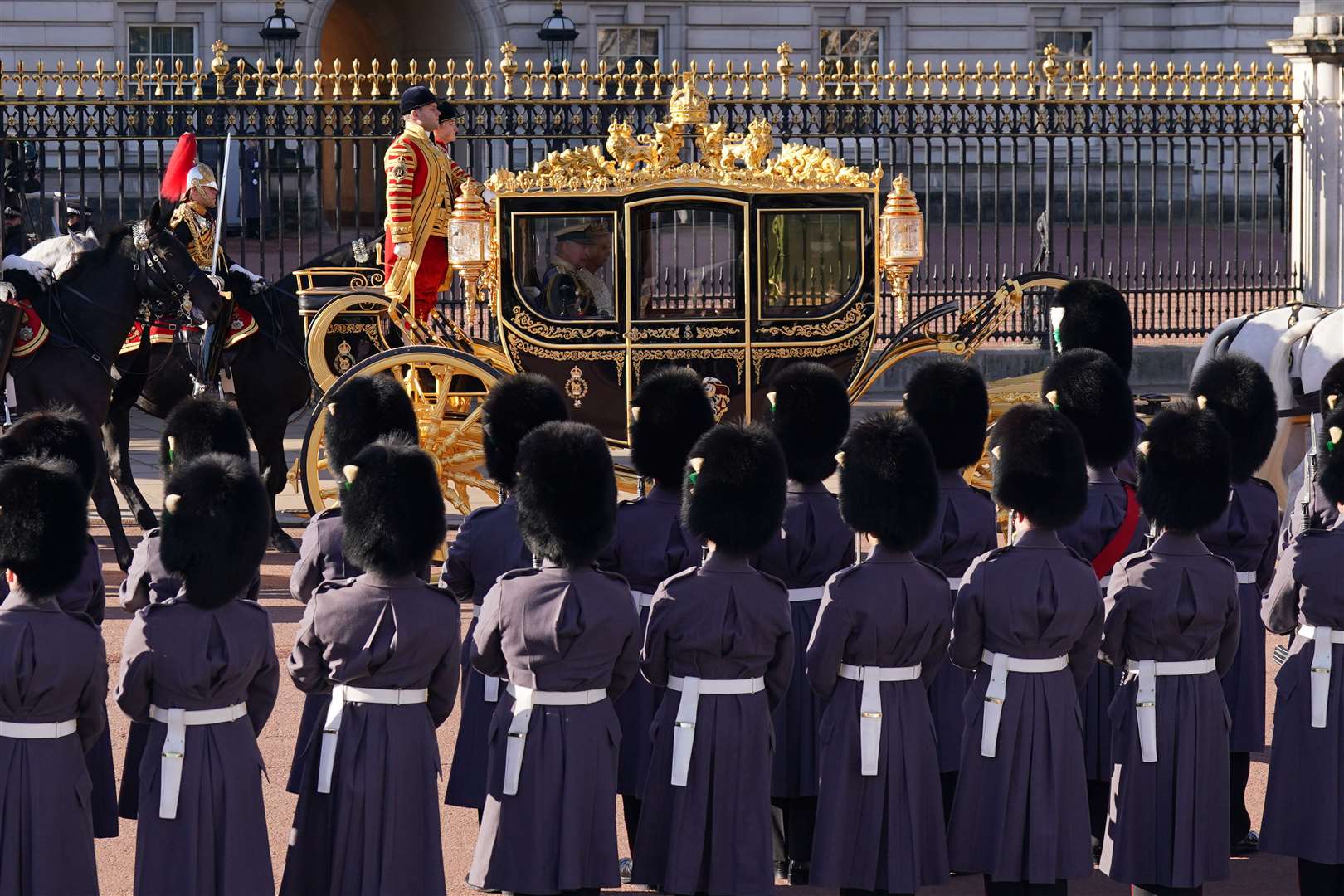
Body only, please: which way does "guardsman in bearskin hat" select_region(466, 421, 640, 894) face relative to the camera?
away from the camera

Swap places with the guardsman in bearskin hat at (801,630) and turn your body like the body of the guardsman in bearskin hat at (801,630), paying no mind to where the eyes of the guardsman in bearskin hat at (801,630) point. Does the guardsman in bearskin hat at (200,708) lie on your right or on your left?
on your left

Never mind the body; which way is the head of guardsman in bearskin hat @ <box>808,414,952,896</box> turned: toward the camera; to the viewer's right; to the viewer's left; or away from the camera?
away from the camera

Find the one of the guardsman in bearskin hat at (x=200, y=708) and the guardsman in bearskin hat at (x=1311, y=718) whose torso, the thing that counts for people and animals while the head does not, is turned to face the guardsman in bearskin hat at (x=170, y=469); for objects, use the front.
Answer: the guardsman in bearskin hat at (x=200, y=708)

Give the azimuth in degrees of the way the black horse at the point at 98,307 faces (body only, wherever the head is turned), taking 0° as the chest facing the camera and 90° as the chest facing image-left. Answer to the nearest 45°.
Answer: approximately 270°

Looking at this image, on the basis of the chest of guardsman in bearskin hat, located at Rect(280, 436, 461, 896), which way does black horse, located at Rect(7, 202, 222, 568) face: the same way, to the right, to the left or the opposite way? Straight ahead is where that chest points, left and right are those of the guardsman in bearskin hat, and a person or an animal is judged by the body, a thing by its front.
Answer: to the right

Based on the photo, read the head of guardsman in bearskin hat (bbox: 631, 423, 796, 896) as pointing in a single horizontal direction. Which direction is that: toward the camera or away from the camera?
away from the camera

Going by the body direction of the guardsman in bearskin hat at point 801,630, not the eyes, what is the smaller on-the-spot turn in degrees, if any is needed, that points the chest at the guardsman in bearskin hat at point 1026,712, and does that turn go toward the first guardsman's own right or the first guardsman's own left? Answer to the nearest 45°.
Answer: approximately 135° to the first guardsman's own right

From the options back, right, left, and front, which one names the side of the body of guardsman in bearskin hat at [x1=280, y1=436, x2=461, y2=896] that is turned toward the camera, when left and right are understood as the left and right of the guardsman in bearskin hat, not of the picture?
back

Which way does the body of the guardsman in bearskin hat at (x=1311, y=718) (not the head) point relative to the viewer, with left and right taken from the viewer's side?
facing away from the viewer

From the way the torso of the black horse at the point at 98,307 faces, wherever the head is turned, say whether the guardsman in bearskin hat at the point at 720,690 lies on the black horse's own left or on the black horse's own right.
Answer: on the black horse's own right

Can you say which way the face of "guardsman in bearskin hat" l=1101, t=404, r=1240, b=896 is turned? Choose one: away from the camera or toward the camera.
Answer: away from the camera
